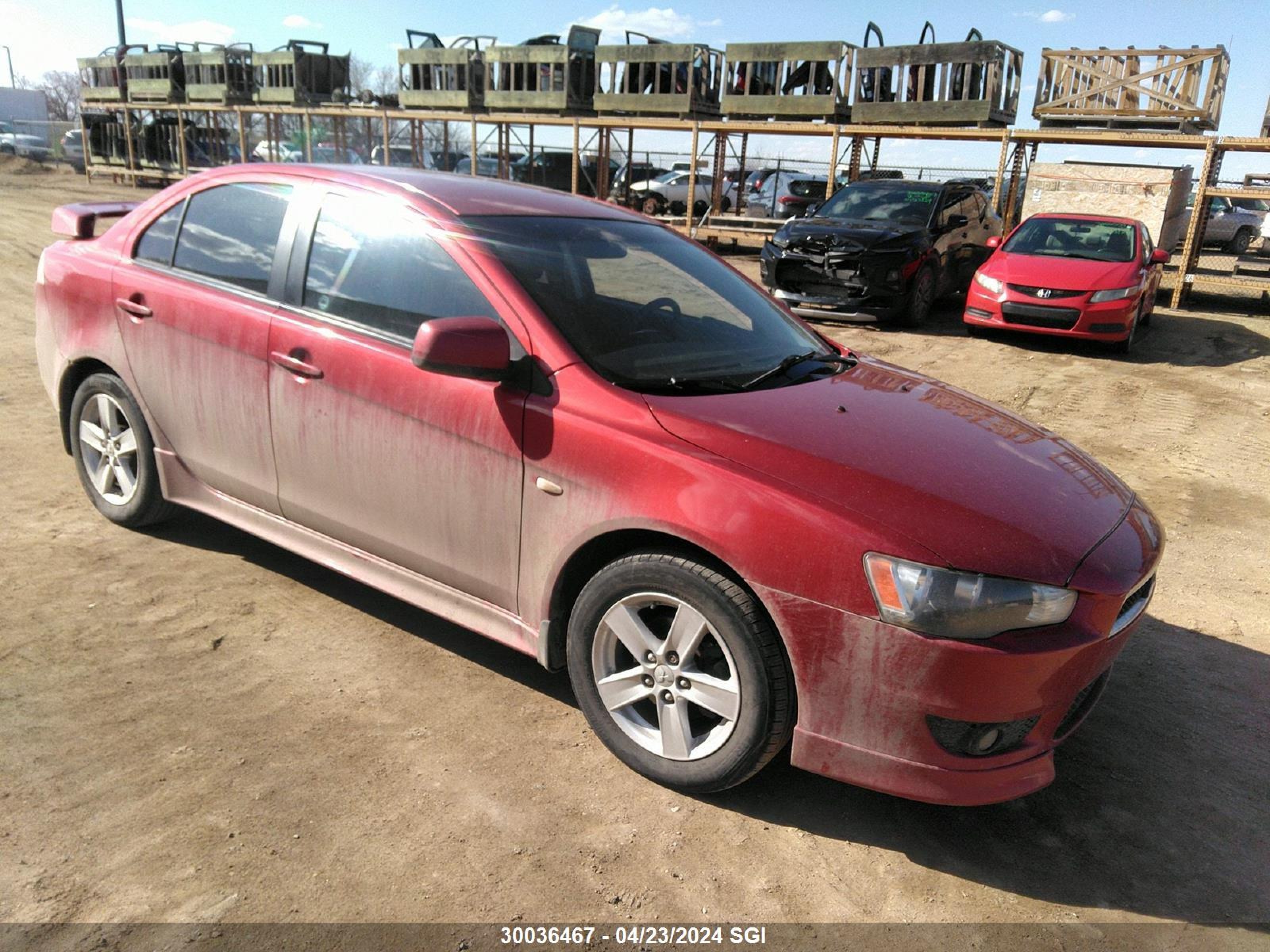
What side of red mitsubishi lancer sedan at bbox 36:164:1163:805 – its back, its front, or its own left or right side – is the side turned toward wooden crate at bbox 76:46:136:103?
back

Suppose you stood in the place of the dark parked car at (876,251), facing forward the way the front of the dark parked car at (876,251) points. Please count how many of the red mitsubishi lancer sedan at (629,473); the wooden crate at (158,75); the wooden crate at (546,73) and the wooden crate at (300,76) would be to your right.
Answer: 3

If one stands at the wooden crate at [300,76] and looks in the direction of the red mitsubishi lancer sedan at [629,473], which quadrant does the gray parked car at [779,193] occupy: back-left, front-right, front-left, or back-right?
front-left

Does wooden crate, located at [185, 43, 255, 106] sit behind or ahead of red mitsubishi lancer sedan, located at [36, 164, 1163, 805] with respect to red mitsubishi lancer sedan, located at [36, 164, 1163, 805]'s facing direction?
behind

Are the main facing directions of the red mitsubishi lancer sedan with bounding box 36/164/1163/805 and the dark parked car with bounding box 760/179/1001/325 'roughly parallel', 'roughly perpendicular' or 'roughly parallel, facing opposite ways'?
roughly perpendicular

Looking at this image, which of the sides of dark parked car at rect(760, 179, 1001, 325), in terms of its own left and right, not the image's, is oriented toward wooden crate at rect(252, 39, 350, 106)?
right

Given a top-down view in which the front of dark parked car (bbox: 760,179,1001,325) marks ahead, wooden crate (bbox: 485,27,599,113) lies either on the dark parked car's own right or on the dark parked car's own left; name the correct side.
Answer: on the dark parked car's own right

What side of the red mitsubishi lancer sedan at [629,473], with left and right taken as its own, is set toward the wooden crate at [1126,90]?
left

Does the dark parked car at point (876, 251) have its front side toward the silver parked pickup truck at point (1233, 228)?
no

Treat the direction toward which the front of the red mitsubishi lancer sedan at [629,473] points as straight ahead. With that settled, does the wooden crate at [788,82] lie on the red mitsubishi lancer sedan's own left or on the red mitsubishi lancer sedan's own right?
on the red mitsubishi lancer sedan's own left

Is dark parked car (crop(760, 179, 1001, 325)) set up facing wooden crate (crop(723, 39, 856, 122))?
no

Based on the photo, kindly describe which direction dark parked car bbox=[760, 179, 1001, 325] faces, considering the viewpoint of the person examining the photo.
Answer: facing the viewer and to the left of the viewer

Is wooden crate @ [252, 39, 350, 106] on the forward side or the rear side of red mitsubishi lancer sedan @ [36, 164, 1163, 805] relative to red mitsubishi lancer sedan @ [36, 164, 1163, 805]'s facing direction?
on the rear side

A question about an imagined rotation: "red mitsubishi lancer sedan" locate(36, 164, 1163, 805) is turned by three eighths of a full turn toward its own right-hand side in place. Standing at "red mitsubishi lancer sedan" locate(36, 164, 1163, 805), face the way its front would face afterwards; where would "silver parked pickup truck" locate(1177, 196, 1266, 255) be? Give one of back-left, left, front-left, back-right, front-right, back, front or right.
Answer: back-right

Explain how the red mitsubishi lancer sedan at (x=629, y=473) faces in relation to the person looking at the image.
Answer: facing the viewer and to the right of the viewer

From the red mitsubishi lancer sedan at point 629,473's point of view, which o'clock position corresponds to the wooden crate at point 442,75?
The wooden crate is roughly at 7 o'clock from the red mitsubishi lancer sedan.

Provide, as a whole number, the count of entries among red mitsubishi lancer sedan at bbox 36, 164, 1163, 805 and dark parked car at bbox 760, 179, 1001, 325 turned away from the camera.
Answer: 0

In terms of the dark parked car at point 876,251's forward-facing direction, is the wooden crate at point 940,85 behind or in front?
behind
